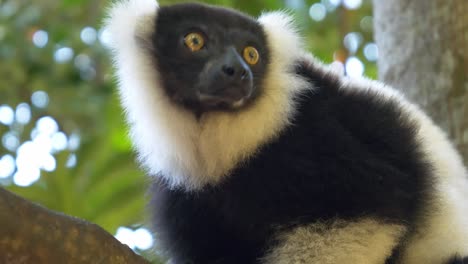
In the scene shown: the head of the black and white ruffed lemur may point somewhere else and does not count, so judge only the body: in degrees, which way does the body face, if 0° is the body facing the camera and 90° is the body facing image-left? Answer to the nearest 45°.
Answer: approximately 45°

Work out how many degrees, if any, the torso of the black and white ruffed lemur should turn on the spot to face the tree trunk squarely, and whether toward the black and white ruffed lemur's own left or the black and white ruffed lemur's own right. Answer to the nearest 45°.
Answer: approximately 180°
